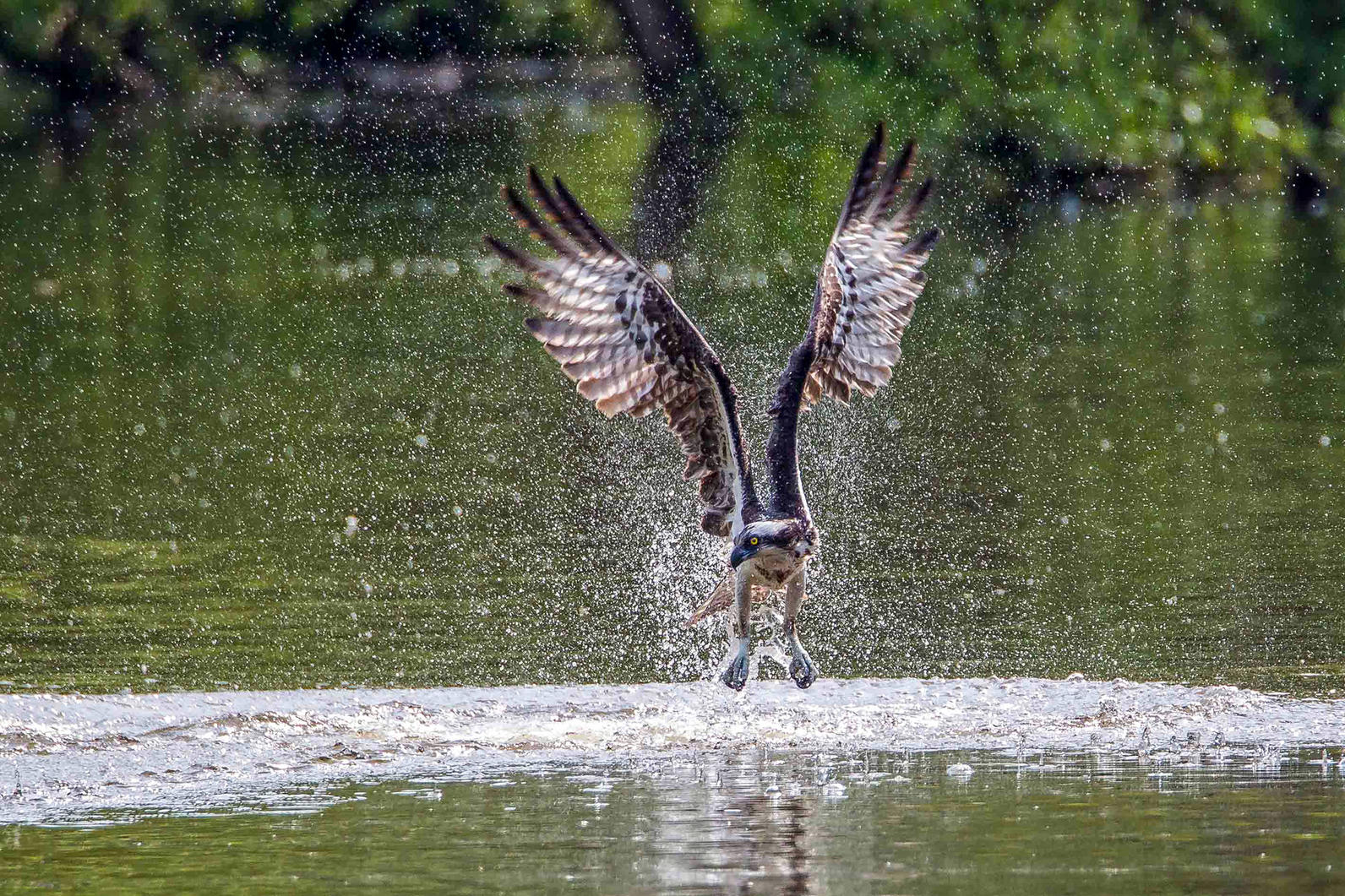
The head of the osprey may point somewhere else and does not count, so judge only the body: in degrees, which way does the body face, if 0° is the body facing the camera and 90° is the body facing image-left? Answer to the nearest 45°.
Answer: approximately 0°
